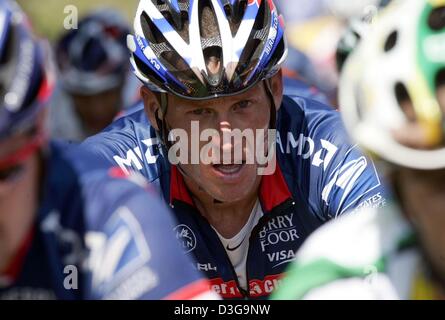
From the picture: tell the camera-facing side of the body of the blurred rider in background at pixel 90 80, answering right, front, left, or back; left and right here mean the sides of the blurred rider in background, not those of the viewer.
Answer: front

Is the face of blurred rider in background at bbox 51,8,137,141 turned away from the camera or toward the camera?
toward the camera

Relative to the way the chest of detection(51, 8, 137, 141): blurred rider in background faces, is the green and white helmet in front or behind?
in front
